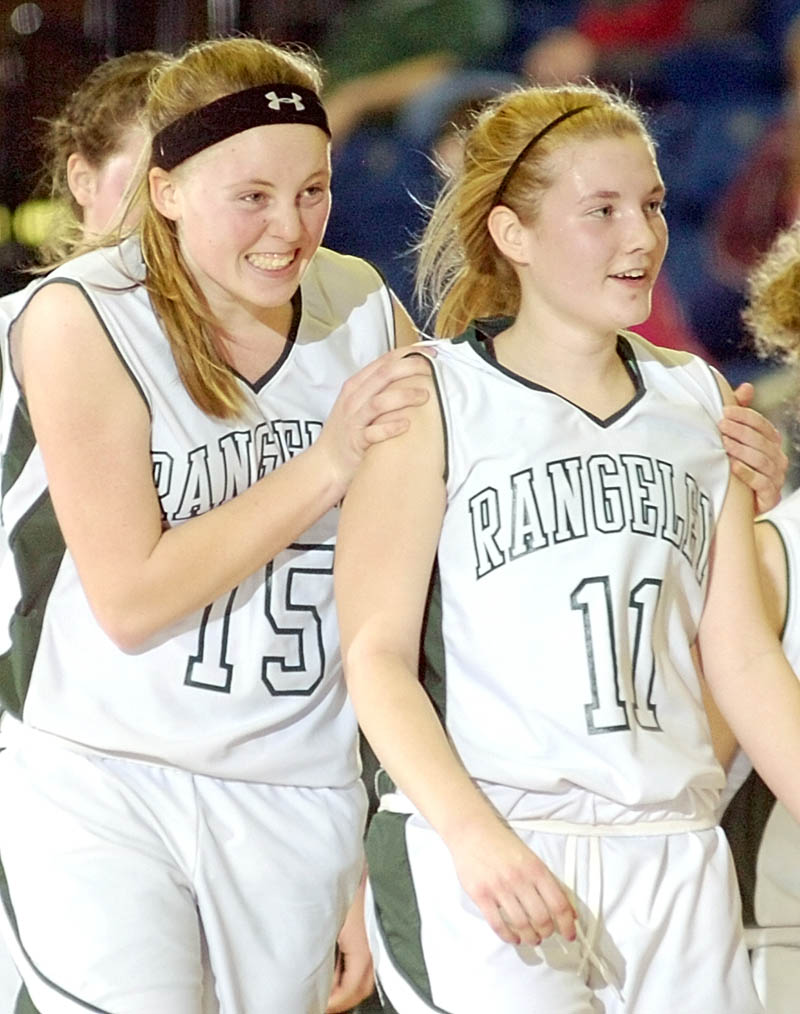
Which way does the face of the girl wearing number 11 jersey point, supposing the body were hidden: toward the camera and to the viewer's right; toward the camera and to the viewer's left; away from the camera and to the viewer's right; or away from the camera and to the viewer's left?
toward the camera and to the viewer's right

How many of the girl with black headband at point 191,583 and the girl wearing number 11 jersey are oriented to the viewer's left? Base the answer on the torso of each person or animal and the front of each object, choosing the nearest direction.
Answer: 0

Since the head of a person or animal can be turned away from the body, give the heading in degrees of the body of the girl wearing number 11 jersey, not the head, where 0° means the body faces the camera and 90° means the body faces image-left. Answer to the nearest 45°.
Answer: approximately 315°

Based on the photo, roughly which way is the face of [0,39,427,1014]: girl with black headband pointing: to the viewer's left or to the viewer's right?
to the viewer's right

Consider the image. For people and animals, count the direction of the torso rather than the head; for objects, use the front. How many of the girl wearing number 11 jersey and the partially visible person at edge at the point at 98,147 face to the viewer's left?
0

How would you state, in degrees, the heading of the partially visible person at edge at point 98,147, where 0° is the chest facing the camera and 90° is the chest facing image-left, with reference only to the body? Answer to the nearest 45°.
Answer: approximately 270°

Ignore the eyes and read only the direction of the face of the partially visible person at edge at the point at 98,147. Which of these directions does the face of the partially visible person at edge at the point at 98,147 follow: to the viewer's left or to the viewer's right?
to the viewer's right

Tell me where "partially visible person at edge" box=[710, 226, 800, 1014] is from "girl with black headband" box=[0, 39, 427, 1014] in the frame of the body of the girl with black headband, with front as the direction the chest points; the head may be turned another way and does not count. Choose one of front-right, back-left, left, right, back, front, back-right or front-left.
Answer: front-left
